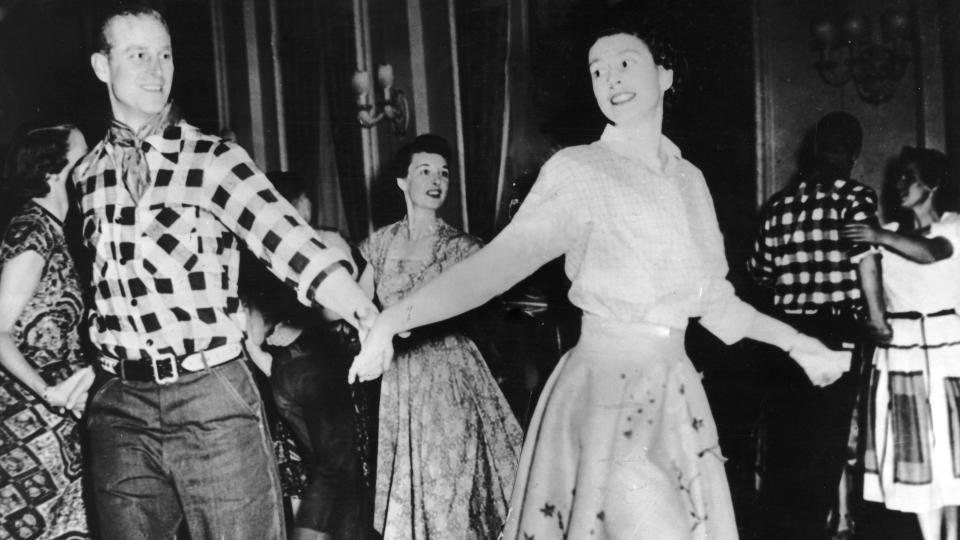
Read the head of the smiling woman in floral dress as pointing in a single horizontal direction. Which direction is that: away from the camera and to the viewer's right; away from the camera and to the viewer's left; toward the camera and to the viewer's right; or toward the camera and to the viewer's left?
toward the camera and to the viewer's right

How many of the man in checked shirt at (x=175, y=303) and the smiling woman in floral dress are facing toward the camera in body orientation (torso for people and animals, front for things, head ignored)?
2

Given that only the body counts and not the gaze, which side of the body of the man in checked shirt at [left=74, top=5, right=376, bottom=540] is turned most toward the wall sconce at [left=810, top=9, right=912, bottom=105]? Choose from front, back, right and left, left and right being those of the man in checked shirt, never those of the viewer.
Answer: left

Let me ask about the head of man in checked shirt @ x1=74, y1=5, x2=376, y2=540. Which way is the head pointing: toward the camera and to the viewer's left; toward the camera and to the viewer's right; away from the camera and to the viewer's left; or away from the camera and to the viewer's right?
toward the camera and to the viewer's right

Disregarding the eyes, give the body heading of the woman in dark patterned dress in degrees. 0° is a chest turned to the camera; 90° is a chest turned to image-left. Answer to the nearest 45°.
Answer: approximately 270°

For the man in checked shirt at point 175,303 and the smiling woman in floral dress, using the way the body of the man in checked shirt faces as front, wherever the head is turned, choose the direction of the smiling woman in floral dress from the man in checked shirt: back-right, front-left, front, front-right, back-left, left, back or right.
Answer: left

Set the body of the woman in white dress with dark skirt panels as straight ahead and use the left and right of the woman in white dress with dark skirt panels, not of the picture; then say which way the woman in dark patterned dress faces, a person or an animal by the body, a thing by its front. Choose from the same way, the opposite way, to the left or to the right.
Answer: the opposite way

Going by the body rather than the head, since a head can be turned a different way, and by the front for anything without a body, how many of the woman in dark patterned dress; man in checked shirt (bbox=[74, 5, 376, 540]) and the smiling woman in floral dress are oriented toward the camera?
2

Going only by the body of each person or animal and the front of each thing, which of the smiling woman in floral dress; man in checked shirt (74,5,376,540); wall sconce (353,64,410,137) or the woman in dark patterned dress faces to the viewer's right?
the woman in dark patterned dress

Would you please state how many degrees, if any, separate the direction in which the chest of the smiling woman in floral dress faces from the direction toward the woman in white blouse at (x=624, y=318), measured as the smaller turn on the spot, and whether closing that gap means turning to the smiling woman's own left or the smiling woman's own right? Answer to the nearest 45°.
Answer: approximately 45° to the smiling woman's own left
